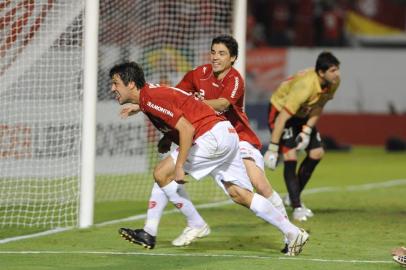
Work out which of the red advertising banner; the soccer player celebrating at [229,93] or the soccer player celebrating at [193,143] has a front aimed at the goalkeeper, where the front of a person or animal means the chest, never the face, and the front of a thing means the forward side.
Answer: the red advertising banner

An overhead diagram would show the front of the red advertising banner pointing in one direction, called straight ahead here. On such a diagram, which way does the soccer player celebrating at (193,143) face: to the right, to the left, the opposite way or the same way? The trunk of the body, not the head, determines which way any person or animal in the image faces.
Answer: to the right

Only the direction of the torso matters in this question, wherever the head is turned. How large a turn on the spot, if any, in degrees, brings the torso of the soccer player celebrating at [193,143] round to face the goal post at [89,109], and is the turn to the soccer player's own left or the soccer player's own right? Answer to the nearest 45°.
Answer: approximately 45° to the soccer player's own right

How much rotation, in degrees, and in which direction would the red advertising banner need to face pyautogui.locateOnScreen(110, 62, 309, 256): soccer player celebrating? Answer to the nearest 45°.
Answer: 0° — it already faces them

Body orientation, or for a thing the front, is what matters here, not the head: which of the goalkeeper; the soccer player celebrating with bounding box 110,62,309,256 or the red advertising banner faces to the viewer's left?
the soccer player celebrating

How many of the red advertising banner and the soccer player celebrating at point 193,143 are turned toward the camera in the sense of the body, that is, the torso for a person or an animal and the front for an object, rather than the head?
1

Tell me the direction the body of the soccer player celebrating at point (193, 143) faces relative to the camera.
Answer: to the viewer's left

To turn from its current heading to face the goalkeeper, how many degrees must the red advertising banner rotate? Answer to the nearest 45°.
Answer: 0° — it already faces them
